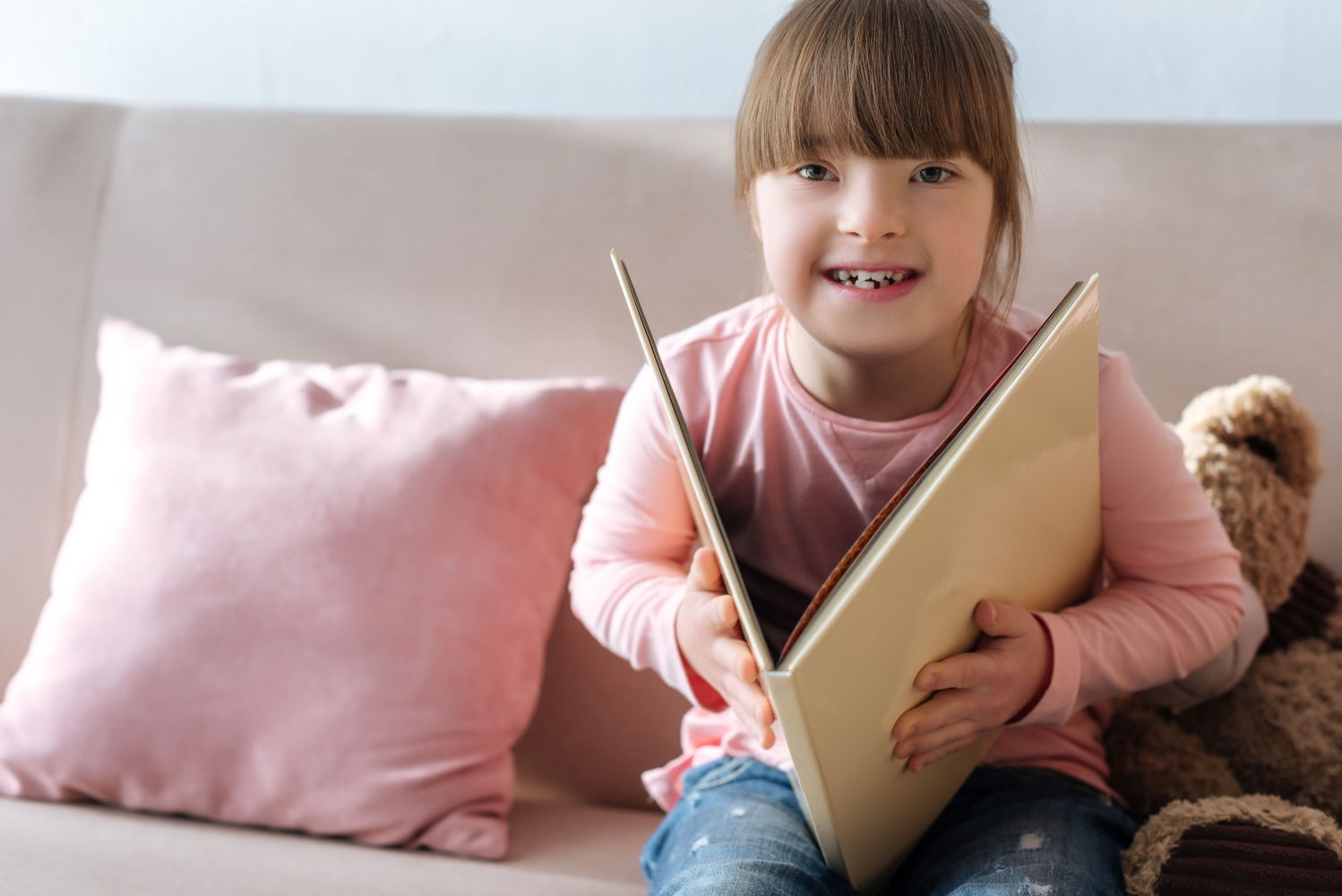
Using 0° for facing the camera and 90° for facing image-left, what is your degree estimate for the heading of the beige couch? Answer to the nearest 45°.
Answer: approximately 0°

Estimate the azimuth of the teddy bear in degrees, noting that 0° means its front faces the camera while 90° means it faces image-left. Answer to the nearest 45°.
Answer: approximately 45°
